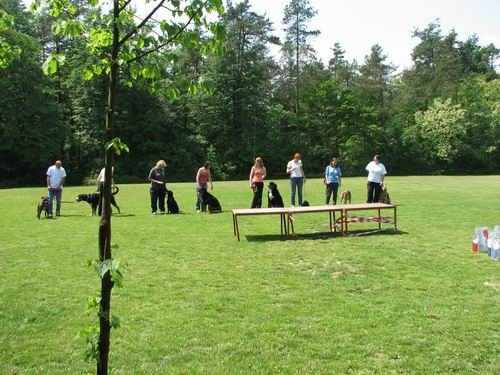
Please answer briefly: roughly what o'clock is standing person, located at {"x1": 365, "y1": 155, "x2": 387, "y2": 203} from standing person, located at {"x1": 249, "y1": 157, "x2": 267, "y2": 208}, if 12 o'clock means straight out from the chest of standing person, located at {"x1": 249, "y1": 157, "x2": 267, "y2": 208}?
standing person, located at {"x1": 365, "y1": 155, "x2": 387, "y2": 203} is roughly at 9 o'clock from standing person, located at {"x1": 249, "y1": 157, "x2": 267, "y2": 208}.

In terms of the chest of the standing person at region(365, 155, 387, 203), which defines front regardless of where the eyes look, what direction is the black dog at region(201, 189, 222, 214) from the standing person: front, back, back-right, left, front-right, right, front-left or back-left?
right

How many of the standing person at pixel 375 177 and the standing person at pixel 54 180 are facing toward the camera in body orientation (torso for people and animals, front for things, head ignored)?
2

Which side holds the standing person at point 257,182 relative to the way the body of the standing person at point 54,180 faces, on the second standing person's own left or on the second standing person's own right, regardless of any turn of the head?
on the second standing person's own left

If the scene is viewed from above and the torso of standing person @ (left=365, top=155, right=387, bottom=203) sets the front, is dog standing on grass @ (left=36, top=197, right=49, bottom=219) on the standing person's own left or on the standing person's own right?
on the standing person's own right

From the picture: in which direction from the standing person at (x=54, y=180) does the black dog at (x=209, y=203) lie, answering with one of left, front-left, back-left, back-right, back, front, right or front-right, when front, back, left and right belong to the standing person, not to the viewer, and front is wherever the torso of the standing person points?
left

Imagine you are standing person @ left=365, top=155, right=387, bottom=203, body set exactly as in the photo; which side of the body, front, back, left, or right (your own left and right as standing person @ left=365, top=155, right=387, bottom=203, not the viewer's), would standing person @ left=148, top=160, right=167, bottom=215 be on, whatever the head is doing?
right

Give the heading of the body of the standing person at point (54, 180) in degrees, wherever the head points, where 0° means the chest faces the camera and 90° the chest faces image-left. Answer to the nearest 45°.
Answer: approximately 0°

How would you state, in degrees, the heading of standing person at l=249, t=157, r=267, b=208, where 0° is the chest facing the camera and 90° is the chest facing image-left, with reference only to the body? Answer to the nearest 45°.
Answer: approximately 0°

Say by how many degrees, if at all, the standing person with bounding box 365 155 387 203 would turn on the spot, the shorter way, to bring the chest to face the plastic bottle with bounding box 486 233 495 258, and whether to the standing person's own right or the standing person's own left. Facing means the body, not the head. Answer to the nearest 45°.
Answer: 0° — they already face it

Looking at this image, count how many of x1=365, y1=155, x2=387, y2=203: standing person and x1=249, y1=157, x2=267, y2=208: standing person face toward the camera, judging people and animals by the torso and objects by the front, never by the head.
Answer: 2
